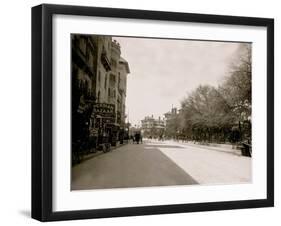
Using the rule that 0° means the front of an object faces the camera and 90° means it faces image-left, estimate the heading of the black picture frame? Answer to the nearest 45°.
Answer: approximately 315°
